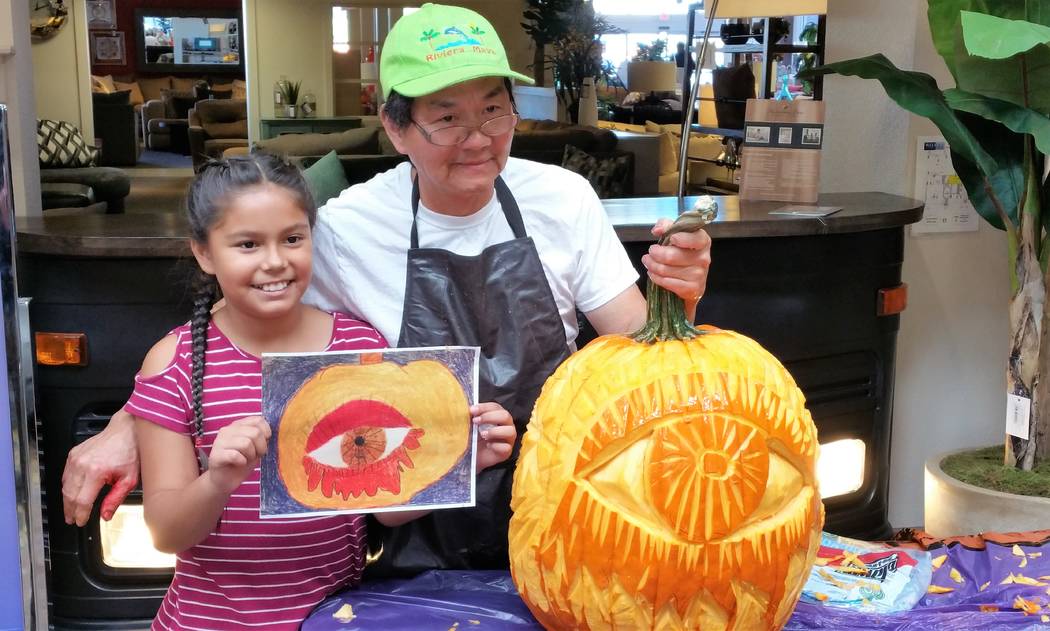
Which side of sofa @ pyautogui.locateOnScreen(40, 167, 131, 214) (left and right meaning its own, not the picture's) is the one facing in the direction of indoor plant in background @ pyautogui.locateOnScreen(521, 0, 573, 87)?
left

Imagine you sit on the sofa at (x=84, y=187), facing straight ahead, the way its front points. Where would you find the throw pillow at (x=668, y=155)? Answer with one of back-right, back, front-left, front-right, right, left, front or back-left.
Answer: left

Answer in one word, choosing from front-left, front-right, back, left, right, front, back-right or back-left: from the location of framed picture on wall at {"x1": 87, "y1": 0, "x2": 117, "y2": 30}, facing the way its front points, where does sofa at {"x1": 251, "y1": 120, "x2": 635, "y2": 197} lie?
front

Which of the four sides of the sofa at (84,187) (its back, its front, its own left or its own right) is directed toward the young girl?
front

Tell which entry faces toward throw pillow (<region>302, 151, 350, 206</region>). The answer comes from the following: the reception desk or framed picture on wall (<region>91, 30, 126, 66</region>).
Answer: the framed picture on wall

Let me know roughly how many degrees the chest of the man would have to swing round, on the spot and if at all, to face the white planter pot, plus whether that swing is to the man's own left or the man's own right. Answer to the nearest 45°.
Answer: approximately 135° to the man's own left

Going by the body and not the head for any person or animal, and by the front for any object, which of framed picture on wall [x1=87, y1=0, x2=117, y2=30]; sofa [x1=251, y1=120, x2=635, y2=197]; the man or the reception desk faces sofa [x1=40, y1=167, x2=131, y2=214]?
the framed picture on wall

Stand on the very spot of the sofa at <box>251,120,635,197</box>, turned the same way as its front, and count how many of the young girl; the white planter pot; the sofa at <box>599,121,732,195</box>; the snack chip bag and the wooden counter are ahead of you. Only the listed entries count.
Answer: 4

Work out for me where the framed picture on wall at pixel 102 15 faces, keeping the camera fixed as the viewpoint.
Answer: facing the viewer

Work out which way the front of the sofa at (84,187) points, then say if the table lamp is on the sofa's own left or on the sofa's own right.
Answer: on the sofa's own left

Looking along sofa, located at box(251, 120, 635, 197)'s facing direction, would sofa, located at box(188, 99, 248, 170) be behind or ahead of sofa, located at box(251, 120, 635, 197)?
behind

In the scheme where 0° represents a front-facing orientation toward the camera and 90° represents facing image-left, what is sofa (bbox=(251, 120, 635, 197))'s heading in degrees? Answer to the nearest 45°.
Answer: approximately 0°

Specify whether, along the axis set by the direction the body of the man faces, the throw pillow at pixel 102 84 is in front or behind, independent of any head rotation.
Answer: behind
